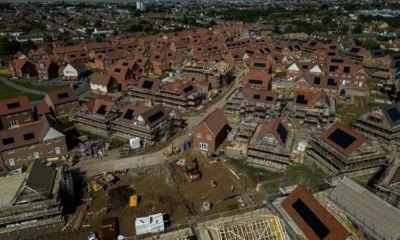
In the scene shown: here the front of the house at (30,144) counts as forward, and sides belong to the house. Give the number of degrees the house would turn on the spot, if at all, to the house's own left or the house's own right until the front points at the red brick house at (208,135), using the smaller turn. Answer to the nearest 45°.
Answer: approximately 45° to the house's own left

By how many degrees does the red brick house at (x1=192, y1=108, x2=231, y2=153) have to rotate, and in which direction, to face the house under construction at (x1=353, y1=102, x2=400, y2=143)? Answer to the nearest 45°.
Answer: approximately 135° to its left

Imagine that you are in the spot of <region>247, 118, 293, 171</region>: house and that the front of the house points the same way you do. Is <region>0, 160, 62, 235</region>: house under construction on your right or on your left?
on your right

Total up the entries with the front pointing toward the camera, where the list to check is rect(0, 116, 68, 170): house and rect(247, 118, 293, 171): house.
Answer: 2

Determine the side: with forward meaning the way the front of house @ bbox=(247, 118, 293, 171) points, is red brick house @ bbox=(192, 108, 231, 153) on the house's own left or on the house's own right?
on the house's own right

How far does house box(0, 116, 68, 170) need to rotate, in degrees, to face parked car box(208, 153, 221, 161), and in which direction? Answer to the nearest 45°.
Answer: approximately 45° to its left

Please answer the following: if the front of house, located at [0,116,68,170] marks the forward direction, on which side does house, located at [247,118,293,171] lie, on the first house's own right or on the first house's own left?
on the first house's own left

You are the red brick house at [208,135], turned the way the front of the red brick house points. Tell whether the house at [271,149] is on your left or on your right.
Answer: on your left

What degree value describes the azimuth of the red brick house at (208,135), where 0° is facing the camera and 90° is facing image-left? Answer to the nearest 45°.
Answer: approximately 45°

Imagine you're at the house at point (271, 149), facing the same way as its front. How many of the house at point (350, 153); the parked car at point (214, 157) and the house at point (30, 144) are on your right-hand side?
2

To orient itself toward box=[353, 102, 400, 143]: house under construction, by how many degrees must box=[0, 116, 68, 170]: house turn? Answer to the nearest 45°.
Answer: approximately 45° to its left

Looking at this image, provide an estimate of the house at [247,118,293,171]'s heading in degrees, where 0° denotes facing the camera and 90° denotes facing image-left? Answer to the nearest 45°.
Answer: approximately 0°

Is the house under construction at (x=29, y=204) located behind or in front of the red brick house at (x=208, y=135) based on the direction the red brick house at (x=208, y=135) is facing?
in front

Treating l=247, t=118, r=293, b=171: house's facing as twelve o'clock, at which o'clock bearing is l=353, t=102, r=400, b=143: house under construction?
The house under construction is roughly at 8 o'clock from the house.

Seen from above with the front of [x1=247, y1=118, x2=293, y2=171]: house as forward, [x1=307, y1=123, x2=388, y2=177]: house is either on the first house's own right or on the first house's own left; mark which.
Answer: on the first house's own left
